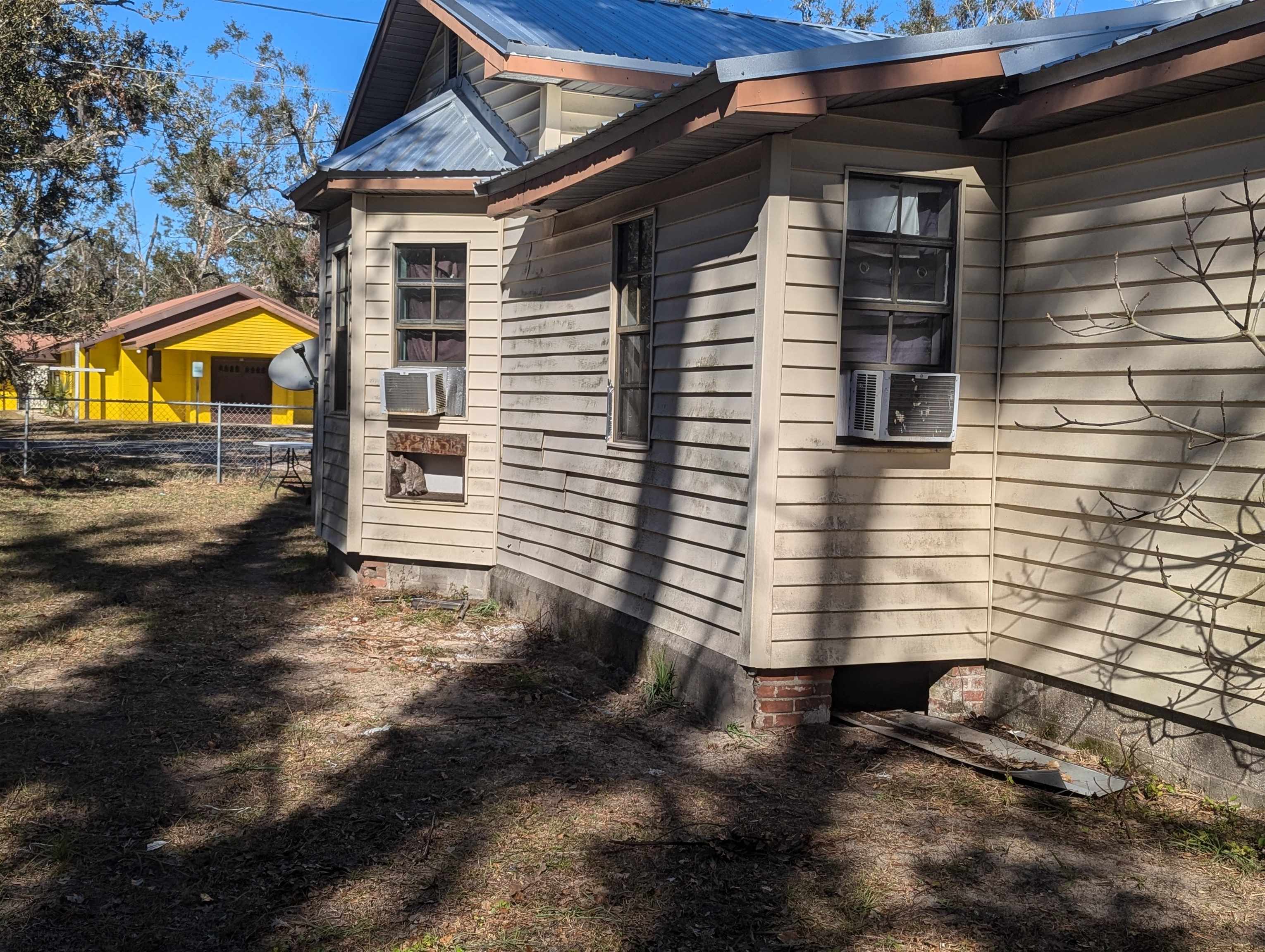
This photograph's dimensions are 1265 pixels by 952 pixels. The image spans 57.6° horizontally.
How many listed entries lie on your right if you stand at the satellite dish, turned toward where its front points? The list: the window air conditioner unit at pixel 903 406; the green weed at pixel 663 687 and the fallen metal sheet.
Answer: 0

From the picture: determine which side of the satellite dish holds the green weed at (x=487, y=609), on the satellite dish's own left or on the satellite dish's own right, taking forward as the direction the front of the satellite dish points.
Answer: on the satellite dish's own left

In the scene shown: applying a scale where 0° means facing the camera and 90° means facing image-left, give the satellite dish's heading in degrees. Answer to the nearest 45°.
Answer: approximately 45°

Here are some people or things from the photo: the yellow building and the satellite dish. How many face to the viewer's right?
0

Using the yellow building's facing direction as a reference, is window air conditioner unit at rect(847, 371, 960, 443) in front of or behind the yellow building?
in front

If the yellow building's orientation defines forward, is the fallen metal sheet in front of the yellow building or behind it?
in front

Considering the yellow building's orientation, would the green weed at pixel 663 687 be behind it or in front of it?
in front

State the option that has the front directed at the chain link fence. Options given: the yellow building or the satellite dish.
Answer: the yellow building

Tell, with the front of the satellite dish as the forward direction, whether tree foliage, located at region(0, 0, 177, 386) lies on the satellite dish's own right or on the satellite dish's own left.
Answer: on the satellite dish's own right

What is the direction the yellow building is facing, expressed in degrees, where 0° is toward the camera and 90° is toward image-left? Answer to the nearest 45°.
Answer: approximately 0°

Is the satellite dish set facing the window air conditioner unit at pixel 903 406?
no

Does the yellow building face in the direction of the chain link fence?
yes

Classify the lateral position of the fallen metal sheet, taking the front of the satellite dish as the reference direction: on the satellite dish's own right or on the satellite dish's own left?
on the satellite dish's own left

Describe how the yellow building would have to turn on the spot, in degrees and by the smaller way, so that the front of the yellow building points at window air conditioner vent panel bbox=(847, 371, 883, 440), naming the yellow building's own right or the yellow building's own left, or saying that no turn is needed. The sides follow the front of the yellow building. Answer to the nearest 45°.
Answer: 0° — it already faces it

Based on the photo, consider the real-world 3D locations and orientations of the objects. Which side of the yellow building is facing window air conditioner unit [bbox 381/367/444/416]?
front
